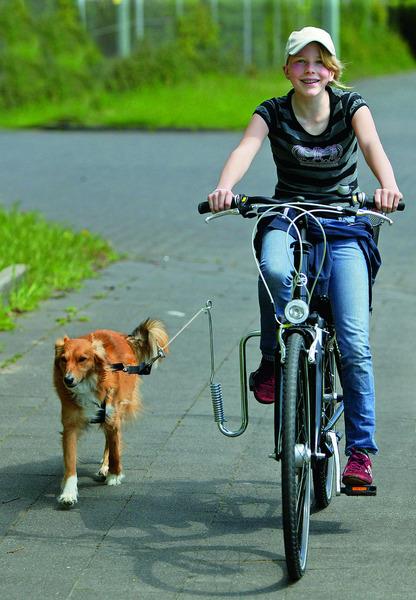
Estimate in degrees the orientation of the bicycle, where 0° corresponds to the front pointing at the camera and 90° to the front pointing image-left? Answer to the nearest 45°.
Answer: approximately 0°

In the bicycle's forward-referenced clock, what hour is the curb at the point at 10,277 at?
The curb is roughly at 5 o'clock from the bicycle.

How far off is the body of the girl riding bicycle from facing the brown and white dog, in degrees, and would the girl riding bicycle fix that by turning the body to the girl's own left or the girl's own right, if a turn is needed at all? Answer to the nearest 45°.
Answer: approximately 90° to the girl's own right

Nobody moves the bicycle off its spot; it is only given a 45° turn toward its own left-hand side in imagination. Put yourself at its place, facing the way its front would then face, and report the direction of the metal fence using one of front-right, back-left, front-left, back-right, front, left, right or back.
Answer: back-left

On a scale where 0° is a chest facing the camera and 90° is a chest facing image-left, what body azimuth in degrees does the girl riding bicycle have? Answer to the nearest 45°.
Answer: approximately 0°

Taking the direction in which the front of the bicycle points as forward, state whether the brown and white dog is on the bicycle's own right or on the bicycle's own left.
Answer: on the bicycle's own right

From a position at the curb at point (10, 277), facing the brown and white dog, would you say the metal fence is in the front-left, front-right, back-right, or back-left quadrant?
back-left

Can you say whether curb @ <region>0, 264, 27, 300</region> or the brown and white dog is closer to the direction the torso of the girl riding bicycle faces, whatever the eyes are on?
the brown and white dog

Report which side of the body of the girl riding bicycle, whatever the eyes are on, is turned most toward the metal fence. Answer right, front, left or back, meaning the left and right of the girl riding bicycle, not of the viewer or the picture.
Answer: back
